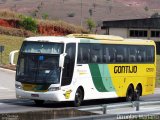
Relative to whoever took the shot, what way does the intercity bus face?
facing the viewer and to the left of the viewer

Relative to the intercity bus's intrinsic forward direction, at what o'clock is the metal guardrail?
The metal guardrail is roughly at 10 o'clock from the intercity bus.
